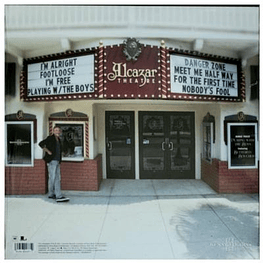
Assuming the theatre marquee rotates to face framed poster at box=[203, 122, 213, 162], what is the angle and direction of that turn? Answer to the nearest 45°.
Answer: approximately 135° to its left

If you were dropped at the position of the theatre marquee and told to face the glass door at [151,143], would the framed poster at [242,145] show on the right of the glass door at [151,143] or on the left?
right

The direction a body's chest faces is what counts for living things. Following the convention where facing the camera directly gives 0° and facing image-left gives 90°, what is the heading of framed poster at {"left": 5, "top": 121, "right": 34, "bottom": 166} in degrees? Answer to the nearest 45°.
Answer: approximately 0°

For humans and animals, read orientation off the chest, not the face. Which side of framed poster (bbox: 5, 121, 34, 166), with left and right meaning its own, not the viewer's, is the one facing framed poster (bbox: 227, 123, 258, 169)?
left

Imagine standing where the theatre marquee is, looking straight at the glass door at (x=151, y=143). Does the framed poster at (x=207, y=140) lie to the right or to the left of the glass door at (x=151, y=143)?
right

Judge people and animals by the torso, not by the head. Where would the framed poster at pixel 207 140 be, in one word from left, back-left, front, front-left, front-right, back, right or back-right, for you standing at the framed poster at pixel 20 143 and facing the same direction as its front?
left

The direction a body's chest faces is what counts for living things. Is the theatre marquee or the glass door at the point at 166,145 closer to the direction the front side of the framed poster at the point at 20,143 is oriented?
the theatre marquee
